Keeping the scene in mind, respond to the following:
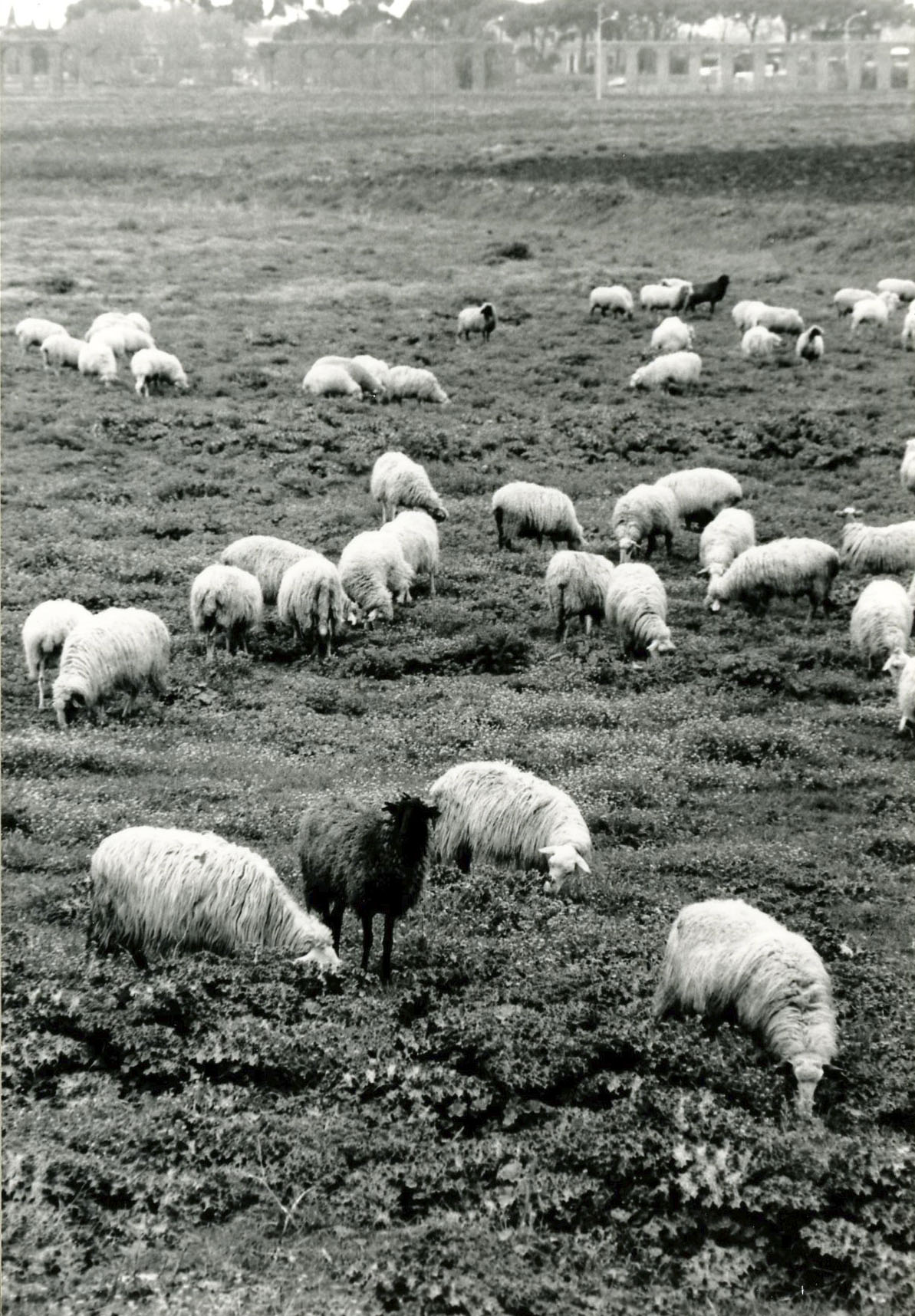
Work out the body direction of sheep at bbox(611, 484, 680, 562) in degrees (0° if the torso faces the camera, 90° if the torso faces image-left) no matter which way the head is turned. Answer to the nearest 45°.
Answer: approximately 45°

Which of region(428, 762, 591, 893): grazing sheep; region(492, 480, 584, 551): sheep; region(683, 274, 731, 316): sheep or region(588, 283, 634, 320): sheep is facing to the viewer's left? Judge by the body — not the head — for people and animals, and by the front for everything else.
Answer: region(588, 283, 634, 320): sheep

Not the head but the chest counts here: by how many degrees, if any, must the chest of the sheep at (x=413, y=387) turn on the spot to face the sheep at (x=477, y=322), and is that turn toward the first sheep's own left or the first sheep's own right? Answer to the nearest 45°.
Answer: approximately 90° to the first sheep's own left

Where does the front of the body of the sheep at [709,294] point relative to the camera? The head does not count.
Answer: to the viewer's right

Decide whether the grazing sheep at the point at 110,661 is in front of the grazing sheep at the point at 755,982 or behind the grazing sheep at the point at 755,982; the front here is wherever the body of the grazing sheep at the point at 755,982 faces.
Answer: behind

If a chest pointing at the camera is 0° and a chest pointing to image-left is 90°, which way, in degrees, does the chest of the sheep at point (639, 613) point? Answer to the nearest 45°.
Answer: approximately 315°

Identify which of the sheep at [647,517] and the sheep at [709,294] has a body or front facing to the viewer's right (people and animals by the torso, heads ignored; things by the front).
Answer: the sheep at [709,294]

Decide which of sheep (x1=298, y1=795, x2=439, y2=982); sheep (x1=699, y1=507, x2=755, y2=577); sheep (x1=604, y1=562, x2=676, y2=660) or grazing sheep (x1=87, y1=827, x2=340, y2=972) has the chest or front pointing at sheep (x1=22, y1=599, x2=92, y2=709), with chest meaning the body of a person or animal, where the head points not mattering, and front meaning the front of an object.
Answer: sheep (x1=699, y1=507, x2=755, y2=577)

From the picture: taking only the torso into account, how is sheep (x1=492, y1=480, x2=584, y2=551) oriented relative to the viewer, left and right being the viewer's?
facing to the right of the viewer

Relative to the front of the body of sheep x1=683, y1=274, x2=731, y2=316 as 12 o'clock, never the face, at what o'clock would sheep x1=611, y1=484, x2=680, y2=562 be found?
sheep x1=611, y1=484, x2=680, y2=562 is roughly at 3 o'clock from sheep x1=683, y1=274, x2=731, y2=316.

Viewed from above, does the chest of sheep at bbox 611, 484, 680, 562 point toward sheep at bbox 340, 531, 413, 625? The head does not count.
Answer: yes

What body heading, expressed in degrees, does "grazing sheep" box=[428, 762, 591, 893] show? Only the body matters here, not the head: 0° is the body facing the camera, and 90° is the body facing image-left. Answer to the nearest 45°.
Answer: approximately 315°

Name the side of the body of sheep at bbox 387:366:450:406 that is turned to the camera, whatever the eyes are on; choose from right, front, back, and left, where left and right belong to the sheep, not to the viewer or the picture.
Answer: right
